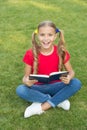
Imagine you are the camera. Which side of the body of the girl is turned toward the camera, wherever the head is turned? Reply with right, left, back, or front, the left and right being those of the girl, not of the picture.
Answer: front

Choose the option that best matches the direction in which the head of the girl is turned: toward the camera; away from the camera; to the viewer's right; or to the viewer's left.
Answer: toward the camera
